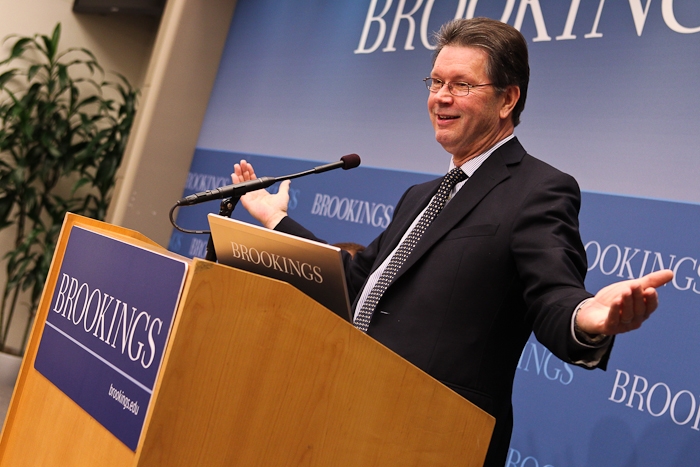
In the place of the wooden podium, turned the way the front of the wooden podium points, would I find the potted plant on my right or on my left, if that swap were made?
on my right

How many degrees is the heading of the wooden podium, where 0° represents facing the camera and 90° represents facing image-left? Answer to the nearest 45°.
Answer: approximately 45°

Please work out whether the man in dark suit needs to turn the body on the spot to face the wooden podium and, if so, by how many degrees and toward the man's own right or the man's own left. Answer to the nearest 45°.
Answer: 0° — they already face it

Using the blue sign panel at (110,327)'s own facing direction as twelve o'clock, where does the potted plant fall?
The potted plant is roughly at 4 o'clock from the blue sign panel.

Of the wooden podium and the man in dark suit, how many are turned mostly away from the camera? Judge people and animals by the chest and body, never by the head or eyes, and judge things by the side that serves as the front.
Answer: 0

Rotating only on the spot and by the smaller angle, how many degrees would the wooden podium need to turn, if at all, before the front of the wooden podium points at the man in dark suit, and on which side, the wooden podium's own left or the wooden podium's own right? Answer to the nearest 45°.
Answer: approximately 180°

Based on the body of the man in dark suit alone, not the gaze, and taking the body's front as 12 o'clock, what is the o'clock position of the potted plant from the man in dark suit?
The potted plant is roughly at 3 o'clock from the man in dark suit.

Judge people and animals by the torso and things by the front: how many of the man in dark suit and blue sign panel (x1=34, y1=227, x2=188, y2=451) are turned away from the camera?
0

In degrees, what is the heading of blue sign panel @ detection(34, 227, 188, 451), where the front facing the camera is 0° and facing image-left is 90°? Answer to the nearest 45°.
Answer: approximately 45°

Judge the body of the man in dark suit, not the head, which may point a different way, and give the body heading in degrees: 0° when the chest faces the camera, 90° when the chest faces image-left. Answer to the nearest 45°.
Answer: approximately 45°
